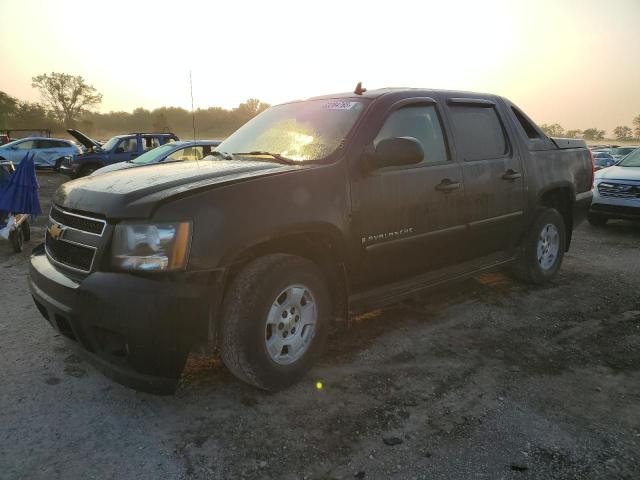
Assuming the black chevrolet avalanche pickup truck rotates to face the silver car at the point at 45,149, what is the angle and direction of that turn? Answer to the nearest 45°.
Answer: approximately 90° to its right

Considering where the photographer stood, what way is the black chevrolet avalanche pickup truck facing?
facing the viewer and to the left of the viewer

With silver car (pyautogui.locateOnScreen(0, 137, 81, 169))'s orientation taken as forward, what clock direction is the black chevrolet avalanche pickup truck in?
The black chevrolet avalanche pickup truck is roughly at 9 o'clock from the silver car.

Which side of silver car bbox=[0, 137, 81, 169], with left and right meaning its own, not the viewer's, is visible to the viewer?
left

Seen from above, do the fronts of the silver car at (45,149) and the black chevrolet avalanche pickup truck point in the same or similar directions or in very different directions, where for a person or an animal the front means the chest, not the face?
same or similar directions

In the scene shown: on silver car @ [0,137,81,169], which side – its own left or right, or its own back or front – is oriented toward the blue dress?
left

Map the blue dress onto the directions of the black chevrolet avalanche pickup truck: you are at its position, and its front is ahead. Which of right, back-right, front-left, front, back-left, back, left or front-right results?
right
